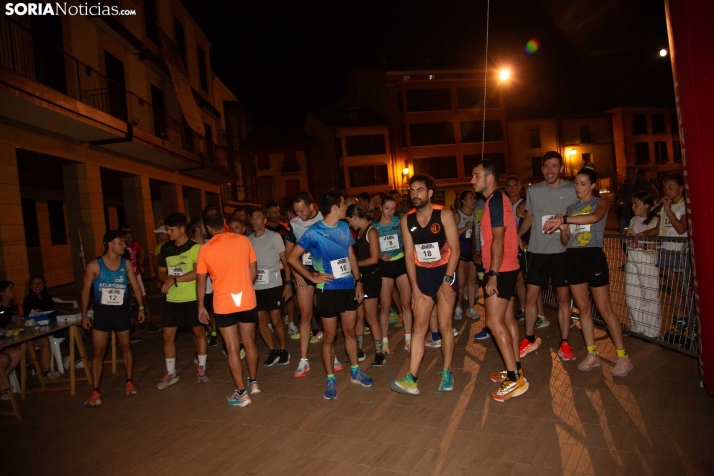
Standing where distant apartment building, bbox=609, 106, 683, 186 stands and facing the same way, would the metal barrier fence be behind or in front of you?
in front

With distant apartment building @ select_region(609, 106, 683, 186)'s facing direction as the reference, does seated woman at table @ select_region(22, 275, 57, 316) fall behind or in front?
in front

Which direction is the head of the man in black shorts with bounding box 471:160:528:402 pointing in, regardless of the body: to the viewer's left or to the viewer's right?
to the viewer's left

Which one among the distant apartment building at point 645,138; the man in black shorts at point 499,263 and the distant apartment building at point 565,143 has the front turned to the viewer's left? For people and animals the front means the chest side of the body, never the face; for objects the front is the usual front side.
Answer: the man in black shorts

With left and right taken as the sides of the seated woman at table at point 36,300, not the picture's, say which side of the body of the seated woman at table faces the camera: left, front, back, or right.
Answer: front

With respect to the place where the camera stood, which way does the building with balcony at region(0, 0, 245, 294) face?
facing the viewer and to the right of the viewer

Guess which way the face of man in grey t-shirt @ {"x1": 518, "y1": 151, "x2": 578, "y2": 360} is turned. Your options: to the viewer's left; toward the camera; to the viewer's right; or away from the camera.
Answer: toward the camera

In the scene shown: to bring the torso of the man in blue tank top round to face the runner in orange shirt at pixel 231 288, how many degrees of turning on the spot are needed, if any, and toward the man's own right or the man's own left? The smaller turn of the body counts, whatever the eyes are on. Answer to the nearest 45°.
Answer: approximately 45° to the man's own left

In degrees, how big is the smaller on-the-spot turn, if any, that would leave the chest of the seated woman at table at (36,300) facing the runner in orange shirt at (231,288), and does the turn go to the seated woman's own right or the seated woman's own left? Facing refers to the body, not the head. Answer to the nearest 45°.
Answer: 0° — they already face them

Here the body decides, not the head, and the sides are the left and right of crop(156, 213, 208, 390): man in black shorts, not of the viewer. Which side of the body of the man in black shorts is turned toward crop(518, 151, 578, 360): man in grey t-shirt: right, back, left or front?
left

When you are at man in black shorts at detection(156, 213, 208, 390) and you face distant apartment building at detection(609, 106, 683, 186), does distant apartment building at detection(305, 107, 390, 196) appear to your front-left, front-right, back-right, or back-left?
front-left

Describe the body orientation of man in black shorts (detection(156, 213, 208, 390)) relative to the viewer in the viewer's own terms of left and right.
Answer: facing the viewer and to the left of the viewer

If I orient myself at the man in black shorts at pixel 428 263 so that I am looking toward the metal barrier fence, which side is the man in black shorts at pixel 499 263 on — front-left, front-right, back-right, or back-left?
front-right

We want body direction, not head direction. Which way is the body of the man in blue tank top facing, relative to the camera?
toward the camera

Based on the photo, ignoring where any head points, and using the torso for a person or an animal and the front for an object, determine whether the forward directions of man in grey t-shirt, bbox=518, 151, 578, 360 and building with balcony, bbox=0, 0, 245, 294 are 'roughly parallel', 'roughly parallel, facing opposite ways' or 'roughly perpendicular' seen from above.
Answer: roughly perpendicular

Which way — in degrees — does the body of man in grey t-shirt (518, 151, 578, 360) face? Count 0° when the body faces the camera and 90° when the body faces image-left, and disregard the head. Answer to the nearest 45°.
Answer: approximately 0°

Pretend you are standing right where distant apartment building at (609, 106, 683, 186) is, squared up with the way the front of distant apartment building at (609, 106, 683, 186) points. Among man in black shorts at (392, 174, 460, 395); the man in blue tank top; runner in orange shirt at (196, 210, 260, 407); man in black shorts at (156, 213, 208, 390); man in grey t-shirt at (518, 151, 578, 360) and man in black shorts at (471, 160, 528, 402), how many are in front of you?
6

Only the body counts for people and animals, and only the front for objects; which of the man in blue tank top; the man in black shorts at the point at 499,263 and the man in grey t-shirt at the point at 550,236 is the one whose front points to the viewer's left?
the man in black shorts
